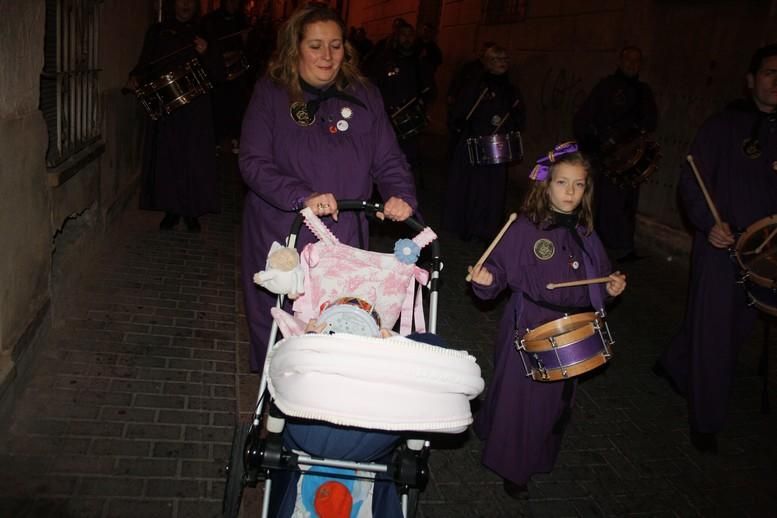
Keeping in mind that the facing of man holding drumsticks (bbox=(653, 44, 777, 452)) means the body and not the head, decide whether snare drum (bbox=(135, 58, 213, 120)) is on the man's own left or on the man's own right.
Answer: on the man's own right

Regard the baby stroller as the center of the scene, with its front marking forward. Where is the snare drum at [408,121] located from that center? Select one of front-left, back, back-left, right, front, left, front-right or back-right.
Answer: back

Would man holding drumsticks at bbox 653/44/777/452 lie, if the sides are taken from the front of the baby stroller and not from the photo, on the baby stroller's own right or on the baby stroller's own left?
on the baby stroller's own left

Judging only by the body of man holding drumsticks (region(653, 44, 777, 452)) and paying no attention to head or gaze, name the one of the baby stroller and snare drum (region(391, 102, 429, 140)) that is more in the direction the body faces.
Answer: the baby stroller

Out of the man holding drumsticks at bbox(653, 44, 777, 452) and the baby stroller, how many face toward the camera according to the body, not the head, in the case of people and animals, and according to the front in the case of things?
2

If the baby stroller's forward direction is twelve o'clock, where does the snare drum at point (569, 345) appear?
The snare drum is roughly at 8 o'clock from the baby stroller.
